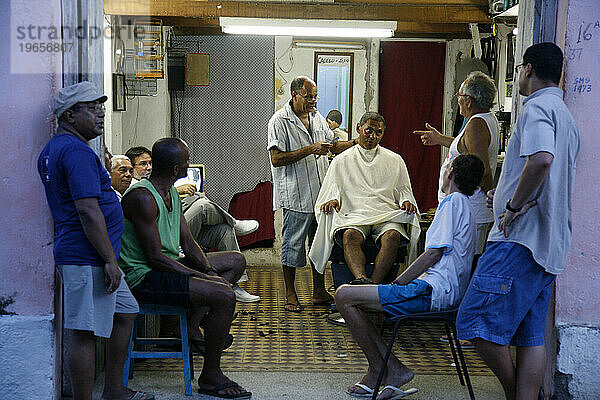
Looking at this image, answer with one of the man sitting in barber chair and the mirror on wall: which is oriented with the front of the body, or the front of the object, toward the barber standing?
the mirror on wall

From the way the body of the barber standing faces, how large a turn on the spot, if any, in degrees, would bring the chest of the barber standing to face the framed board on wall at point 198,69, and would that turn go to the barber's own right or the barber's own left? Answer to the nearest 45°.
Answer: approximately 180°

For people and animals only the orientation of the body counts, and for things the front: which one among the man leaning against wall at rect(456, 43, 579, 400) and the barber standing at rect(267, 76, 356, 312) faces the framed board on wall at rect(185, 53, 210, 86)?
the man leaning against wall

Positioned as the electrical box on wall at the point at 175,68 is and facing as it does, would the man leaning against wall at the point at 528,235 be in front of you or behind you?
in front

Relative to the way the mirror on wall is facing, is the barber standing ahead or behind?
ahead

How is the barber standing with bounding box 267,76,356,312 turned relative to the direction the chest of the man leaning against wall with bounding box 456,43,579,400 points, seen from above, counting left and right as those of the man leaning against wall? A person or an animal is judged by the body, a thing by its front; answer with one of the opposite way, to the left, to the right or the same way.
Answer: the opposite way

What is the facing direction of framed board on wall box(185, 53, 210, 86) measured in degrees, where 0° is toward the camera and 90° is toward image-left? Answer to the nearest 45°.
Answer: approximately 0°
